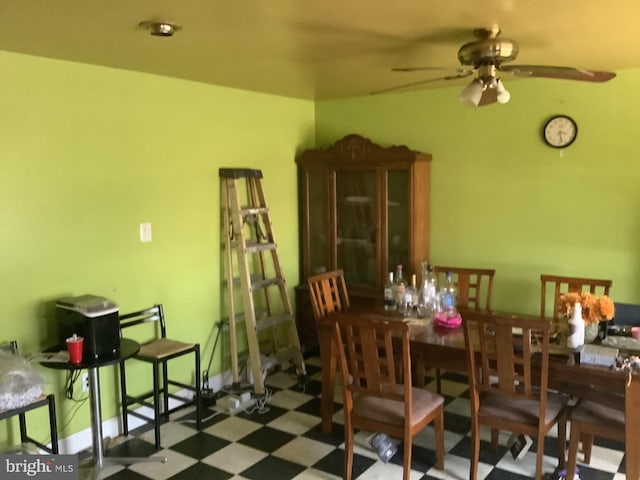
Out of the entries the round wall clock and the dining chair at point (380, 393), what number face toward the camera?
1

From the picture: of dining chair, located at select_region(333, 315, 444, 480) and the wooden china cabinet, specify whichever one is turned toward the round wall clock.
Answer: the dining chair

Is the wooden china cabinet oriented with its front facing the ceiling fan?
no

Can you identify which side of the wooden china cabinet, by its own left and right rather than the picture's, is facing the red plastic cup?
front

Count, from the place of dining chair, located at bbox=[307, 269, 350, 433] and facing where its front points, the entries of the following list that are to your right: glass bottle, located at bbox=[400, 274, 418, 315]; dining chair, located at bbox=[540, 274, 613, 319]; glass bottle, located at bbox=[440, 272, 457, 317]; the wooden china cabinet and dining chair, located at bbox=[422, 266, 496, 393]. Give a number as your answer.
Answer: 0

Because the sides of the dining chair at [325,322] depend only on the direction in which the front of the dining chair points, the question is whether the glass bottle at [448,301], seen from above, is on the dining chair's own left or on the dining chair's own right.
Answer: on the dining chair's own left

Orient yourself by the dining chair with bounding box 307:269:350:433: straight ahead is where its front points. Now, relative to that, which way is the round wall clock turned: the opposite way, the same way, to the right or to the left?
to the right

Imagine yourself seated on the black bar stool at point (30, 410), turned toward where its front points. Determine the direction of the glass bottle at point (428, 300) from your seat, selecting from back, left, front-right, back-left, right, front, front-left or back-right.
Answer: front-left

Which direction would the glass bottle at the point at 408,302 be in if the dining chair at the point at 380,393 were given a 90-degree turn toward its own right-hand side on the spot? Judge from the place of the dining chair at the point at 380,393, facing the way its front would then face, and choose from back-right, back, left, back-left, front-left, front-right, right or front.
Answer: back-left

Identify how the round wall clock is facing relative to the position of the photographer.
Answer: facing the viewer

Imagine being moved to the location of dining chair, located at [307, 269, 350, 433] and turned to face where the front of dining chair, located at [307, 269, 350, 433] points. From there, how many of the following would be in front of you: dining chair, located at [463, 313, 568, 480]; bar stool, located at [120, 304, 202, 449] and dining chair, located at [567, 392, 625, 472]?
2

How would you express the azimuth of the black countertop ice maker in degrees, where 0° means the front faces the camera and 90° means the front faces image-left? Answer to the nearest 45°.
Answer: approximately 315°
